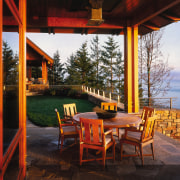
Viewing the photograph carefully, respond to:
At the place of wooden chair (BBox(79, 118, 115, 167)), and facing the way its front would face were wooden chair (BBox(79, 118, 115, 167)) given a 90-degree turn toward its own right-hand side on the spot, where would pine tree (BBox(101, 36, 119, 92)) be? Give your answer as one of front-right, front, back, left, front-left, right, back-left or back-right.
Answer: back-left

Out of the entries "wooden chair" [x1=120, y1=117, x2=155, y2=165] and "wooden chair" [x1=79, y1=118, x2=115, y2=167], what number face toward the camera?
0

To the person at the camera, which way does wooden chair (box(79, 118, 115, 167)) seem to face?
facing away from the viewer and to the right of the viewer

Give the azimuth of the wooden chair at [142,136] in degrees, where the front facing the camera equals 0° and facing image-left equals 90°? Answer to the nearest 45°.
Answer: approximately 135°

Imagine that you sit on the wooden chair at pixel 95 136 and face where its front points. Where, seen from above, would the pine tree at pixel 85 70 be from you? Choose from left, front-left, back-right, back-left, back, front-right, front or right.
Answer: front-left

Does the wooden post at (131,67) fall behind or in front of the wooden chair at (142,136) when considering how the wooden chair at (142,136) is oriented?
in front

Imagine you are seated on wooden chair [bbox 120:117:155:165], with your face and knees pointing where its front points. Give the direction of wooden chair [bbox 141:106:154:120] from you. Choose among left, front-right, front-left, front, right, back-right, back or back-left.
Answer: front-right

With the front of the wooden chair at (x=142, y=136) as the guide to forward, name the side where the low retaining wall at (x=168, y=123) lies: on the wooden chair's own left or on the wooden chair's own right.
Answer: on the wooden chair's own right

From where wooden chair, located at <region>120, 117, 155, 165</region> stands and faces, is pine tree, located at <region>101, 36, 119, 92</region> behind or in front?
in front

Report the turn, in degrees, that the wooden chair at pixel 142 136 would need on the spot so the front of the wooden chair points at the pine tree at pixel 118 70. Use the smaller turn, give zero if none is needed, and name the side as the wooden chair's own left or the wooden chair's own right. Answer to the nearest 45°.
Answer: approximately 45° to the wooden chair's own right

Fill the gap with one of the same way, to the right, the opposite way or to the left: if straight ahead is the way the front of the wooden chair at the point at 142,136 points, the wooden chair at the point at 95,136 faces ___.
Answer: to the right

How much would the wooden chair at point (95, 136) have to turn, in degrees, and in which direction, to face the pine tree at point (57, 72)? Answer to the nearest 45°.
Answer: approximately 45° to its left
